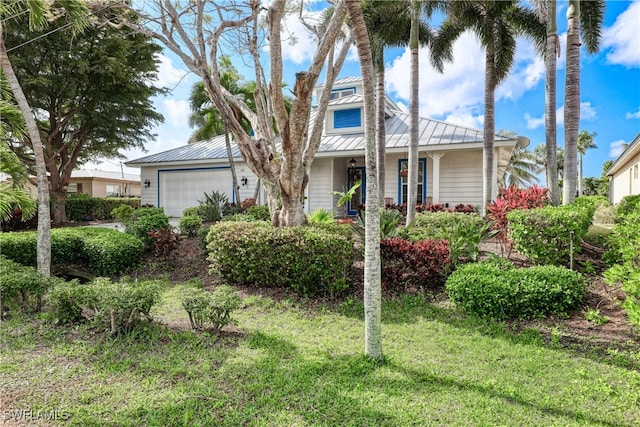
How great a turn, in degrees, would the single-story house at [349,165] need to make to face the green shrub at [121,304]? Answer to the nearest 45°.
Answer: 0° — it already faces it

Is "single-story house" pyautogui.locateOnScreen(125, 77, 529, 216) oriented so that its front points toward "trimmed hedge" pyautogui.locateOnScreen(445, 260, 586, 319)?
yes

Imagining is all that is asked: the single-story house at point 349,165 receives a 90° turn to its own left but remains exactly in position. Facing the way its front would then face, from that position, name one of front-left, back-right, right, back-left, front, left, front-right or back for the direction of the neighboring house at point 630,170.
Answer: front

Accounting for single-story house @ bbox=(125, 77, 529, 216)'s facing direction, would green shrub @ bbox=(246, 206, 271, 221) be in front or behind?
in front

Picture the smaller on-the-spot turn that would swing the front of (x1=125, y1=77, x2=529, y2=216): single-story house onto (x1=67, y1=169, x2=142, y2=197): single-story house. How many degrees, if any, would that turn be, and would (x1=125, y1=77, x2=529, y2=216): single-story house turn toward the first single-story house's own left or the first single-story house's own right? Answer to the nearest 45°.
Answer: approximately 135° to the first single-story house's own right

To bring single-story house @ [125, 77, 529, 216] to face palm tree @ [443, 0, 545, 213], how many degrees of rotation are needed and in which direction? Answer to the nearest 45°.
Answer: approximately 45° to its left

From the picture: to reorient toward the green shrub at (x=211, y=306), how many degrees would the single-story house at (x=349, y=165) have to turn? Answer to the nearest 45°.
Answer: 0° — it already faces it

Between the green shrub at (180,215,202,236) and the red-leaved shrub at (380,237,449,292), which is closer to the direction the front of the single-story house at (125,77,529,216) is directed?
the red-leaved shrub

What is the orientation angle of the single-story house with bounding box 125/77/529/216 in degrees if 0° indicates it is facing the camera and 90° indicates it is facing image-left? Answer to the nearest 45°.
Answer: approximately 0°

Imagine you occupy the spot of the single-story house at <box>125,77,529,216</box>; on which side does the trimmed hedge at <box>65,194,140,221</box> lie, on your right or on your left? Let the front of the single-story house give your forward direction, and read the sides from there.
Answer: on your right

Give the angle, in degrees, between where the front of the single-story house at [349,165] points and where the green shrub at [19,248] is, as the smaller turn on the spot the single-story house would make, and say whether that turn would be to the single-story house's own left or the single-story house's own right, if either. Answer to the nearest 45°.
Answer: approximately 45° to the single-story house's own right

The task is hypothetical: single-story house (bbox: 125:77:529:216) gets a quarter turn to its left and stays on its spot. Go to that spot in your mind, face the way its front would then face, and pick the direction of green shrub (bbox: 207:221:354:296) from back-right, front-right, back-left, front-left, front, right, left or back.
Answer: right

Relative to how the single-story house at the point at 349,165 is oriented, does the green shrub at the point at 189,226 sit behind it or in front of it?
in front

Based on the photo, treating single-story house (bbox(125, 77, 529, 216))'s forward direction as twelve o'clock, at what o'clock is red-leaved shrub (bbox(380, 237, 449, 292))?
The red-leaved shrub is roughly at 12 o'clock from the single-story house.
